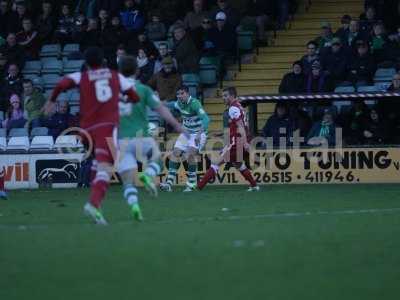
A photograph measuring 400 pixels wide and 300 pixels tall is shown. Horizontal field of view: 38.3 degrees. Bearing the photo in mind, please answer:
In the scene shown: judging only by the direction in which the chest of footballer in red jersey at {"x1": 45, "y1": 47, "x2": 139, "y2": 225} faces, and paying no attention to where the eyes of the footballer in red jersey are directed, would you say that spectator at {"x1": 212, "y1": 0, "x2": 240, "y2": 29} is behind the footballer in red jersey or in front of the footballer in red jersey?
in front

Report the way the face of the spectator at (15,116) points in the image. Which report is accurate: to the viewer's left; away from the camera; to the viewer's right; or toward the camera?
toward the camera

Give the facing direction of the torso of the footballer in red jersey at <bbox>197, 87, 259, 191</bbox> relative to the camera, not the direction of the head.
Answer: to the viewer's left

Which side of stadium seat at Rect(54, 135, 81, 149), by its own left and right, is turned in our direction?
front

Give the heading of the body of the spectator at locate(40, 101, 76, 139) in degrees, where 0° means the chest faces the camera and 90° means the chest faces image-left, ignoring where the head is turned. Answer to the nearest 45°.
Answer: approximately 0°

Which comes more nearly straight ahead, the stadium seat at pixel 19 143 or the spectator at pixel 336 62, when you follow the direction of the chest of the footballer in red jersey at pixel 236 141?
the stadium seat

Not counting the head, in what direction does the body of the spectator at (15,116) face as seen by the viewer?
toward the camera

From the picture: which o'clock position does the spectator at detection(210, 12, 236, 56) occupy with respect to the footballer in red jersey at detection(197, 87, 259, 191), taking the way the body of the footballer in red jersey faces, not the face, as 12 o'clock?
The spectator is roughly at 3 o'clock from the footballer in red jersey.

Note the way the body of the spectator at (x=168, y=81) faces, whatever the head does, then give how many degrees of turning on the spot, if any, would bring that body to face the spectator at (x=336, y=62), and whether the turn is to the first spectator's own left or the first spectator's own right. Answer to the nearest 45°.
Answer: approximately 90° to the first spectator's own left

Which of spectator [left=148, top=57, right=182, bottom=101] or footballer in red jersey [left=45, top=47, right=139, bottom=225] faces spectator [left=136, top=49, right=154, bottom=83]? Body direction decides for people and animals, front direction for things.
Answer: the footballer in red jersey

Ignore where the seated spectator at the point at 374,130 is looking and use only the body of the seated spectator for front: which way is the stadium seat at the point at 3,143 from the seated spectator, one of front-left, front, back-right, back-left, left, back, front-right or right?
right

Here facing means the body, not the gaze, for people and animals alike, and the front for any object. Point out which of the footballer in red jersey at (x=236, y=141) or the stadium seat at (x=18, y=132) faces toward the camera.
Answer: the stadium seat

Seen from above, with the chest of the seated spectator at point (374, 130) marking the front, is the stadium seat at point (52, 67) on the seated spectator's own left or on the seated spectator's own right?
on the seated spectator's own right

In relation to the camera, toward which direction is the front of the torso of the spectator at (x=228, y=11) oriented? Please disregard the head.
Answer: toward the camera

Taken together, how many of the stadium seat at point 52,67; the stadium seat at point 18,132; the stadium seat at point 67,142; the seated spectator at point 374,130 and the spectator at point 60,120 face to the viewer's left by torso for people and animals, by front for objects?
0

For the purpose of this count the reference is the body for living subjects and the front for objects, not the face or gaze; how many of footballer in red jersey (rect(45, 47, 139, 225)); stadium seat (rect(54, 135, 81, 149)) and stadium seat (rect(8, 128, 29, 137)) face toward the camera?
2

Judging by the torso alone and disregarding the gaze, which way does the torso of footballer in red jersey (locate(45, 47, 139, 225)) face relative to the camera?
away from the camera
